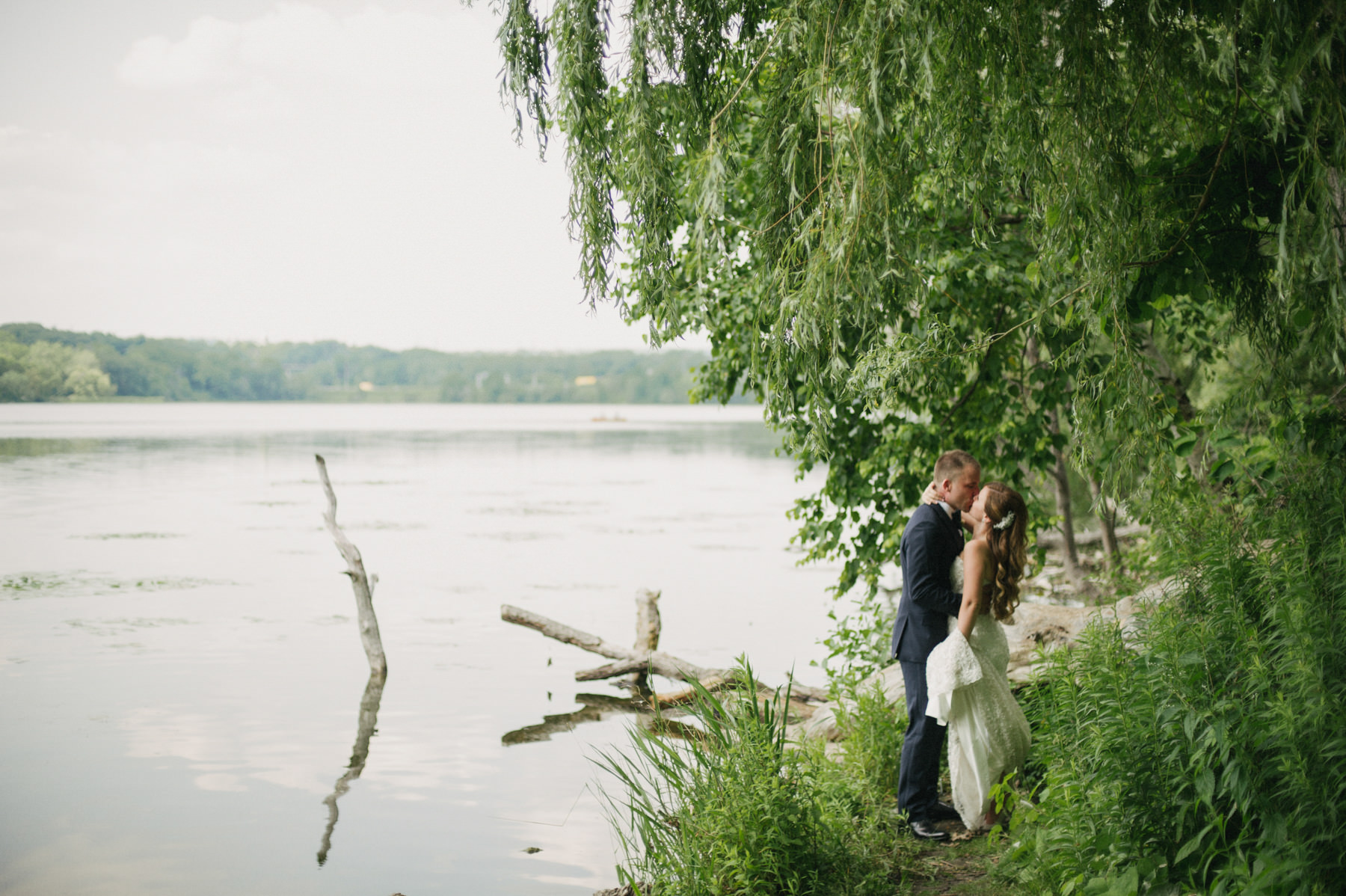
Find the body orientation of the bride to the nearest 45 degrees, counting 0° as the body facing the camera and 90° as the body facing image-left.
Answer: approximately 90°

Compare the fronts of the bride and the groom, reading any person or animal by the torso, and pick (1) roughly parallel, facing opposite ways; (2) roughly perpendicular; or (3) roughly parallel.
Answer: roughly parallel, facing opposite ways

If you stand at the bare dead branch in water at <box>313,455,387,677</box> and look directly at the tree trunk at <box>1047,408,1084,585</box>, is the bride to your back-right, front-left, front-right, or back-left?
front-right

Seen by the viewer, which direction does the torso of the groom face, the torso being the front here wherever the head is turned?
to the viewer's right

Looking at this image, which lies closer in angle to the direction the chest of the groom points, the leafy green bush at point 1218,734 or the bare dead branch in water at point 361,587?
the leafy green bush

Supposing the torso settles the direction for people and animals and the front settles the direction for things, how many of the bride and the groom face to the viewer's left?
1

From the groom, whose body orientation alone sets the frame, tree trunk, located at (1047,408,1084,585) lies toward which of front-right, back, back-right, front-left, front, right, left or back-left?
left
